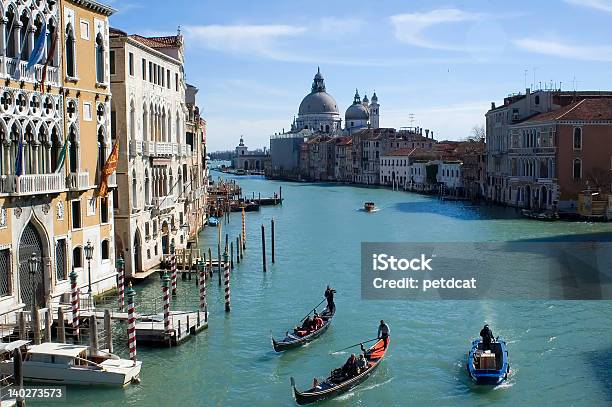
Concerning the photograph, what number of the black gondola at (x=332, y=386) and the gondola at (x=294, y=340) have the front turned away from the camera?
0

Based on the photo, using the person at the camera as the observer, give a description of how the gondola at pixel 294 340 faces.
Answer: facing the viewer and to the left of the viewer

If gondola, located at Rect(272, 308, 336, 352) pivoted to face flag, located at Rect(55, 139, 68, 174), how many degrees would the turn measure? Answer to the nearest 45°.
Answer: approximately 45° to its right

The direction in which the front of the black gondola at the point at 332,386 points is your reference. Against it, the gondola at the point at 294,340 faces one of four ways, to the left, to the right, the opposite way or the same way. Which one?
the same way

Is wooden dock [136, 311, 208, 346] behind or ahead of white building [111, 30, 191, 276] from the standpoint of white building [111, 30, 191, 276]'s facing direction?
ahead

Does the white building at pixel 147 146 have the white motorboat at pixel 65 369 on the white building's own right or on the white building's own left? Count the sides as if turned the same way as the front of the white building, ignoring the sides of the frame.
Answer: on the white building's own right

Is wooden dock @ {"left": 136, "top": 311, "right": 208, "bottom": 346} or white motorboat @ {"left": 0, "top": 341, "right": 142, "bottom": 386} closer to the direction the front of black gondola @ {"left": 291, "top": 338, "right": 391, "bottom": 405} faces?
the white motorboat

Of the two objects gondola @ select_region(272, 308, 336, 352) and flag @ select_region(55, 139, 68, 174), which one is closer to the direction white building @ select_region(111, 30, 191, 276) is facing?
the gondola

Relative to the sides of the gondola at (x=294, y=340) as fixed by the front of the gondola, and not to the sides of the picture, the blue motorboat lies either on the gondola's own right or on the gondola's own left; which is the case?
on the gondola's own left

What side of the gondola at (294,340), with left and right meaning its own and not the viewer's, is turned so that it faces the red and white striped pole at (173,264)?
right

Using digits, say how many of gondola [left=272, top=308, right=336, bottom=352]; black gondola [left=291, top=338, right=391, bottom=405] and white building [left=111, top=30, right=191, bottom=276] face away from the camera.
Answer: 0

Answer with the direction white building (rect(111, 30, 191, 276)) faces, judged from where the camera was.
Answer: facing the viewer and to the right of the viewer

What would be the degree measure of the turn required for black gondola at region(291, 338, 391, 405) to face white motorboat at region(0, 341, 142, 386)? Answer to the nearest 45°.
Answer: approximately 45° to its right

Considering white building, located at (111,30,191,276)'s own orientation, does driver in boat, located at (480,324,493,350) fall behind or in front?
in front

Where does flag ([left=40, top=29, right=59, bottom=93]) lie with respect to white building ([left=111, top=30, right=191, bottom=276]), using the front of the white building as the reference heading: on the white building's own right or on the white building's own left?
on the white building's own right

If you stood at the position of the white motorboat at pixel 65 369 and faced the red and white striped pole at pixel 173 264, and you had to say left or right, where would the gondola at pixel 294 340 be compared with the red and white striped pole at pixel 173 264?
right

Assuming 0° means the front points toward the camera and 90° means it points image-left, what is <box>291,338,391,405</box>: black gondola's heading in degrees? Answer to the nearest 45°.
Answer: approximately 45°
